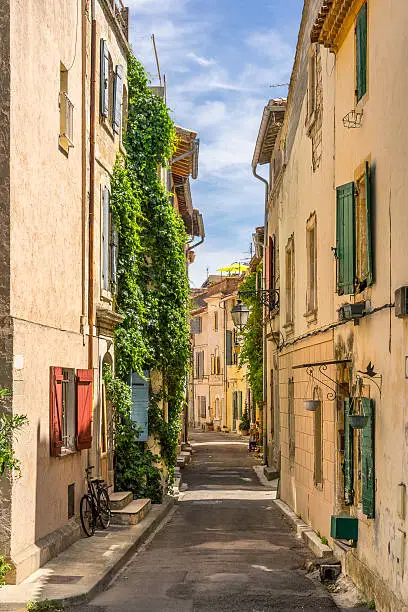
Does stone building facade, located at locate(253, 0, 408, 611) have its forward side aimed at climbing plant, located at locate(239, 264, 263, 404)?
no

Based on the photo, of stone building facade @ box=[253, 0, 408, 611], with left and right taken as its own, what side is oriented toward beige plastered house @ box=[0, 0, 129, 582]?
front

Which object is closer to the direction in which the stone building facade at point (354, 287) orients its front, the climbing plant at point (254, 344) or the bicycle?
the bicycle

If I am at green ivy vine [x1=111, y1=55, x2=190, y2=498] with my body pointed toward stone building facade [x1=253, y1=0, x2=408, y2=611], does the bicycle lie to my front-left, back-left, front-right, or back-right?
front-right

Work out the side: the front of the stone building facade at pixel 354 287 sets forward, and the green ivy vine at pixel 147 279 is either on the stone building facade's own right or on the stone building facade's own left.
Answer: on the stone building facade's own right

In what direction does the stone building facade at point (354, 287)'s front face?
to the viewer's left
